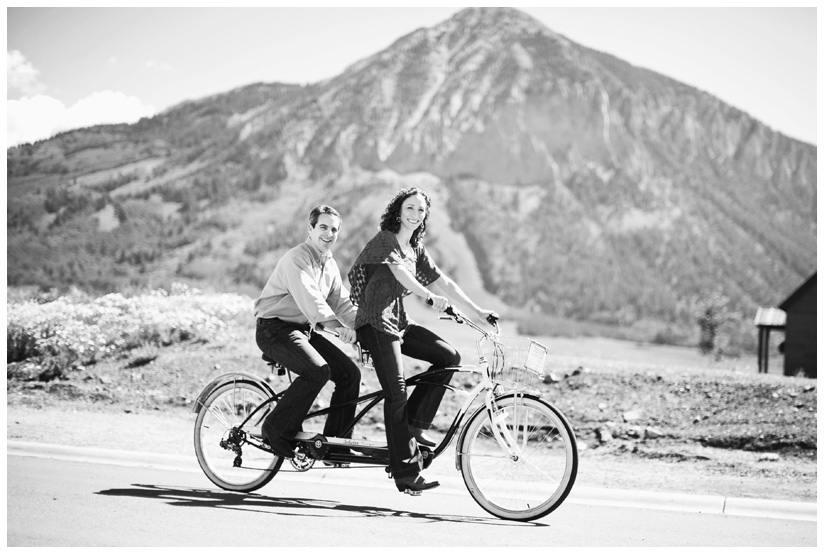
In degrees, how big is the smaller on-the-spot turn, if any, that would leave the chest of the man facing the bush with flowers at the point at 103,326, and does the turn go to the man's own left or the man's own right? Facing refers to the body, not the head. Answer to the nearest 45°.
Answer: approximately 135° to the man's own left

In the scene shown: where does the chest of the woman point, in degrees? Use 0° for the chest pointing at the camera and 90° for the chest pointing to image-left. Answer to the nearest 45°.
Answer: approximately 315°

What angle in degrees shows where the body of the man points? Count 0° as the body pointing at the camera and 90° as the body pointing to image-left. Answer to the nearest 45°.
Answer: approximately 315°

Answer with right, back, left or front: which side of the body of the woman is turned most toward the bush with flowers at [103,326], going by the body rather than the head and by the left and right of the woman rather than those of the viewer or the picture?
back
